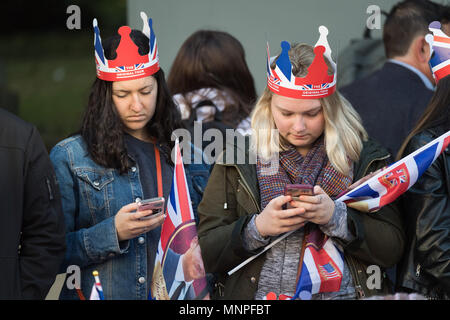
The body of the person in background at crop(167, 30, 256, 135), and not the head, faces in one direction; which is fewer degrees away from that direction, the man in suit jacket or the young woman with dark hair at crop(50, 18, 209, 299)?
the man in suit jacket

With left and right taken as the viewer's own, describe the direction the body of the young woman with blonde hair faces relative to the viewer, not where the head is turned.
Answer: facing the viewer

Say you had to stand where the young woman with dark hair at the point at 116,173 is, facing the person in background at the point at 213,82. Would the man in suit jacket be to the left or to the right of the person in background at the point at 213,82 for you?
right

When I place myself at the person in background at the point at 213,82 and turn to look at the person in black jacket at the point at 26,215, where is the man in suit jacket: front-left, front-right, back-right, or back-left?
back-left

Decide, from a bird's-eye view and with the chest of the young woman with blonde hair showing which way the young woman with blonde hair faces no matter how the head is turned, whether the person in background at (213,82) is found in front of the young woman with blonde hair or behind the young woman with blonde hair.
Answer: behind

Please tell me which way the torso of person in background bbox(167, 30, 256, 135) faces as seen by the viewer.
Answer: away from the camera

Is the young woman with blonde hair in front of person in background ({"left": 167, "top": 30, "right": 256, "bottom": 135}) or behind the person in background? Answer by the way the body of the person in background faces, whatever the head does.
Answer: behind

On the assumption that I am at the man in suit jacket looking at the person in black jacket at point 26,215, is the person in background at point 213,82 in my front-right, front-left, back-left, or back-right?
front-right

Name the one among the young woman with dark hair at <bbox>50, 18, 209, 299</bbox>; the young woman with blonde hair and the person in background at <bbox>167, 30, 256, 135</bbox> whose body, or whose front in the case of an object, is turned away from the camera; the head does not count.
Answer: the person in background

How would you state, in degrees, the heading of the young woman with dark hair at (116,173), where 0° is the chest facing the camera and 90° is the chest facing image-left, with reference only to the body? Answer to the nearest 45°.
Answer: approximately 315°

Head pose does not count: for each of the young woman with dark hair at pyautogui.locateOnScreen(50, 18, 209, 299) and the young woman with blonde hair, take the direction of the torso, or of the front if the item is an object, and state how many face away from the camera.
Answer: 0

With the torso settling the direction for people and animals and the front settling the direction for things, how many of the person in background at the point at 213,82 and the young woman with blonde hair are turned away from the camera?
1

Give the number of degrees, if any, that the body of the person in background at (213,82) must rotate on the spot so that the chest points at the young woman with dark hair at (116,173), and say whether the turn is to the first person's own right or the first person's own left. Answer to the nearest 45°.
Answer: approximately 180°

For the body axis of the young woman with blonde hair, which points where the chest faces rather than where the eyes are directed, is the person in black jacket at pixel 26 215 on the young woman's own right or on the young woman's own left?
on the young woman's own right
